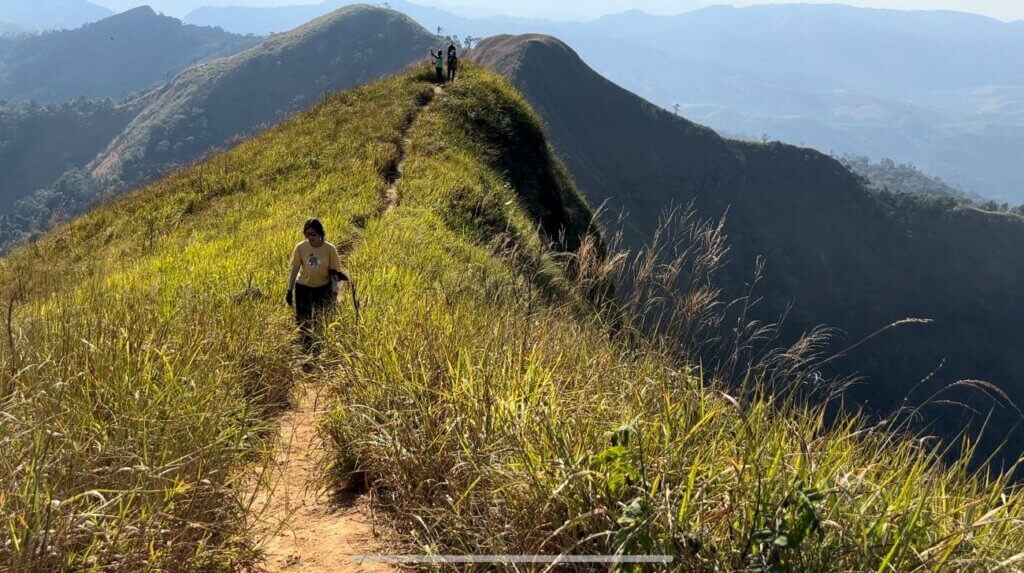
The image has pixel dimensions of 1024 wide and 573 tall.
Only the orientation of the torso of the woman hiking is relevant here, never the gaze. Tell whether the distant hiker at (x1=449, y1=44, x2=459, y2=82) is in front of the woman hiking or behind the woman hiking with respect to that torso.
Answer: behind

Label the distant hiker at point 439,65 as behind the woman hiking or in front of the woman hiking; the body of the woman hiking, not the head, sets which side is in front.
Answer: behind

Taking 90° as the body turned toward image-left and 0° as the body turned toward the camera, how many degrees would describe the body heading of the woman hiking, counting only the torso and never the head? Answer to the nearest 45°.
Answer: approximately 0°
